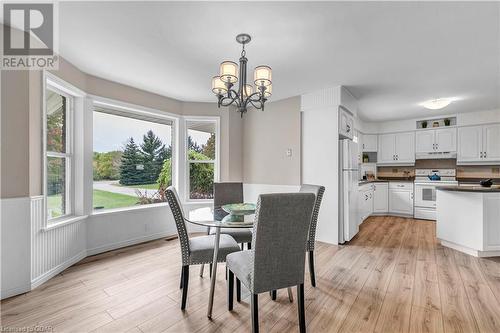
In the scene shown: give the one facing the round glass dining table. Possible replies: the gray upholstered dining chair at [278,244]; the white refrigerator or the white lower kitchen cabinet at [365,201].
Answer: the gray upholstered dining chair

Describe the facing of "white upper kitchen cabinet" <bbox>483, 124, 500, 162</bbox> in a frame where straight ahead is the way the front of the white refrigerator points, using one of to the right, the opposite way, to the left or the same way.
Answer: to the right

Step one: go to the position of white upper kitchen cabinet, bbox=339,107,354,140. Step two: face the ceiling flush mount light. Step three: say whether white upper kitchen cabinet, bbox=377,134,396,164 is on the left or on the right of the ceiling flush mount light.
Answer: left

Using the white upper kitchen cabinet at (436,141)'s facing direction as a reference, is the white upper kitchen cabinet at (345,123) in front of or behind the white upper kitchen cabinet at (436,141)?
in front

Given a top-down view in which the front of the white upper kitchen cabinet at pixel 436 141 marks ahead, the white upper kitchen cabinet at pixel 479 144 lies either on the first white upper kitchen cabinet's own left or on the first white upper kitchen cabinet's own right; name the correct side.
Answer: on the first white upper kitchen cabinet's own left

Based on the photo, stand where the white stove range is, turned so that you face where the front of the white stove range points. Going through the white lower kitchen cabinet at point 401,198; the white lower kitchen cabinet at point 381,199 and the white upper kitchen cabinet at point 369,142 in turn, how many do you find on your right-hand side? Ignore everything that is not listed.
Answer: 3

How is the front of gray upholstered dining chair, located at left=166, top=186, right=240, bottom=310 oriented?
to the viewer's right

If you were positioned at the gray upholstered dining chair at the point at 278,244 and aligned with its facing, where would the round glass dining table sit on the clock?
The round glass dining table is roughly at 12 o'clock from the gray upholstered dining chair.

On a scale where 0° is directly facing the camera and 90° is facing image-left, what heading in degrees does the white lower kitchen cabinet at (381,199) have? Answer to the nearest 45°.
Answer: approximately 0°

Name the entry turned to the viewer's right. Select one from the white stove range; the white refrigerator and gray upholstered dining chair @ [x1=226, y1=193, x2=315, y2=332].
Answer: the white refrigerator

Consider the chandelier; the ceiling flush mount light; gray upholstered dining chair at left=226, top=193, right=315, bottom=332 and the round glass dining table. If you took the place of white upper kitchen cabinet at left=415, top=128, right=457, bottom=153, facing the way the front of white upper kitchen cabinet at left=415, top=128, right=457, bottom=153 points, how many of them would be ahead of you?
4

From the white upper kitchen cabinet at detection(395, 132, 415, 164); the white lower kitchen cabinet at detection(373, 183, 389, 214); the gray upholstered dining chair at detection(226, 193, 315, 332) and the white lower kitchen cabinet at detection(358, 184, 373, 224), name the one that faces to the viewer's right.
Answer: the white lower kitchen cabinet at detection(358, 184, 373, 224)
